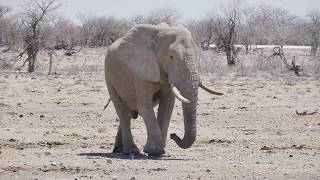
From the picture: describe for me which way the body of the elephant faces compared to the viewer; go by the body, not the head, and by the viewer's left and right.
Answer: facing the viewer and to the right of the viewer
